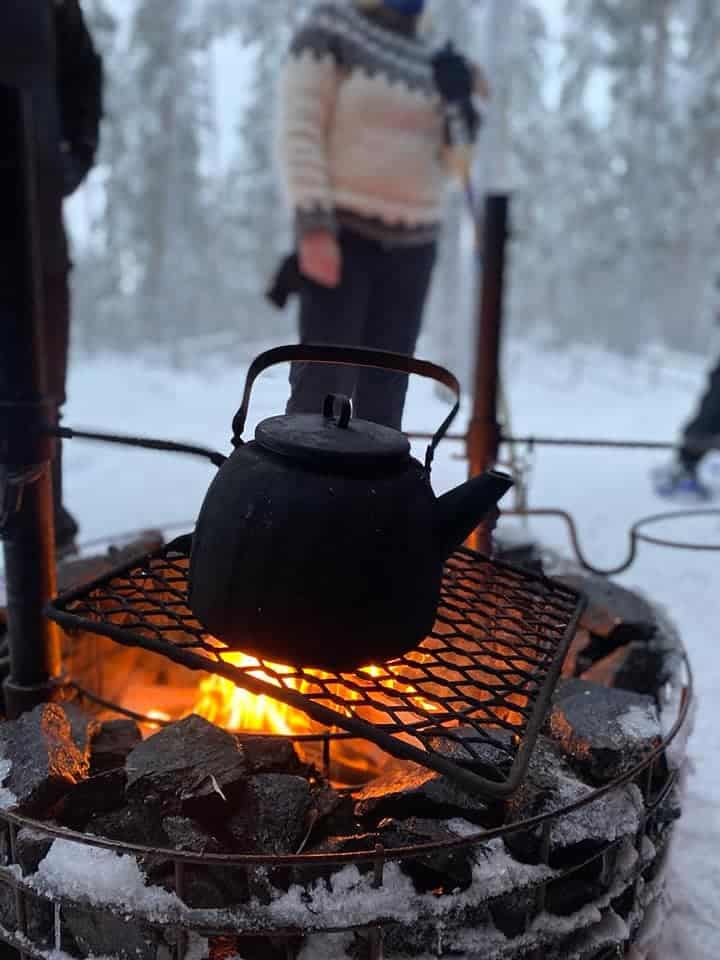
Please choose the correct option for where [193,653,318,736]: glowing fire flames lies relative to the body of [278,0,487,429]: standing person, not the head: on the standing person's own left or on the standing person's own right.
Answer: on the standing person's own right

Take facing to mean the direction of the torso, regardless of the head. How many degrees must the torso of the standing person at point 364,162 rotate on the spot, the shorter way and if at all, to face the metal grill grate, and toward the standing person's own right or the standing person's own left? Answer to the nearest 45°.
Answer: approximately 45° to the standing person's own right

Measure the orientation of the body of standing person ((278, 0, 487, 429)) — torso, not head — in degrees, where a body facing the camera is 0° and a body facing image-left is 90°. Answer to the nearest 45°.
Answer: approximately 315°

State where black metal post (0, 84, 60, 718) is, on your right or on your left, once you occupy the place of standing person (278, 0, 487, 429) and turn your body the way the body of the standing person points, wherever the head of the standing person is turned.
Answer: on your right

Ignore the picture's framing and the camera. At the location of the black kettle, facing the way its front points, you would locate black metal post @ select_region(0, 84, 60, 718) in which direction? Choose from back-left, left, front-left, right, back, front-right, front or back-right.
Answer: back-left

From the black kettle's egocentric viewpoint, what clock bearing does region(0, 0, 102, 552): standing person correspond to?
The standing person is roughly at 8 o'clock from the black kettle.

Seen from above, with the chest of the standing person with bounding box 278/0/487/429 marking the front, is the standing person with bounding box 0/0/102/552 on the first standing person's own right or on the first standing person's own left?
on the first standing person's own right

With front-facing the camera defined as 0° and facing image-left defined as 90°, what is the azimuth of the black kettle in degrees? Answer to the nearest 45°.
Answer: approximately 270°
